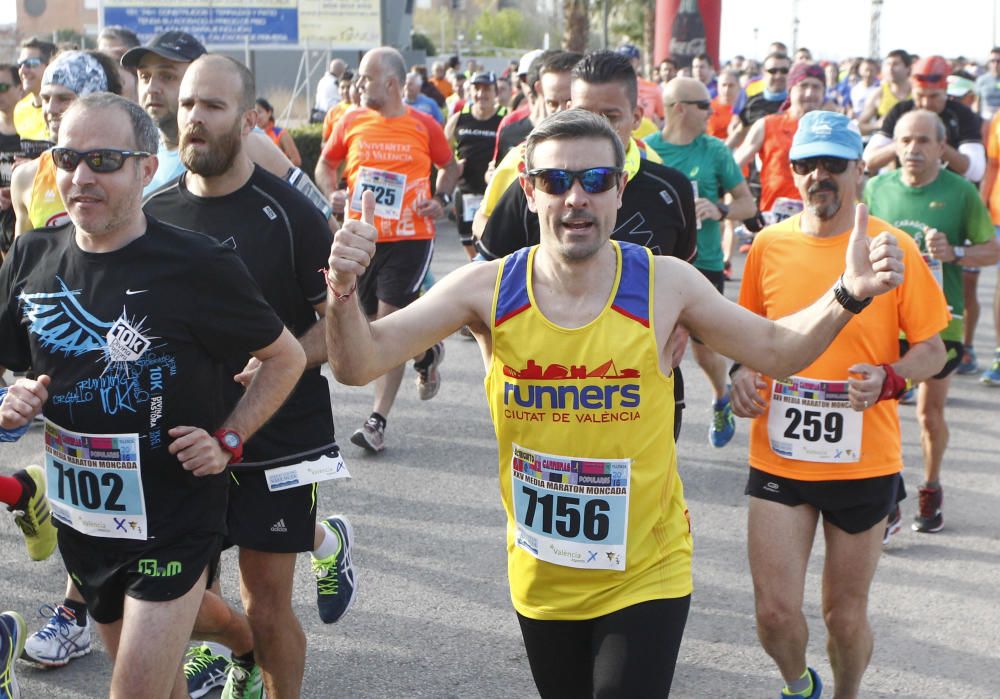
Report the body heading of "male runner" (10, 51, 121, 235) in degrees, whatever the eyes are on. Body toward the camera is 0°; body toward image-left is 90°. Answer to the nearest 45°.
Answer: approximately 45°

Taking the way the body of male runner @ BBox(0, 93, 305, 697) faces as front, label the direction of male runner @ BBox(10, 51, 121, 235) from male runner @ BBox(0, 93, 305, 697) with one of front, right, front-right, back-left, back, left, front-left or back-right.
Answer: back-right

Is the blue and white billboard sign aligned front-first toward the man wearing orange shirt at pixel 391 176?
yes

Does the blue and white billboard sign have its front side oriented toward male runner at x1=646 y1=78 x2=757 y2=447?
yes

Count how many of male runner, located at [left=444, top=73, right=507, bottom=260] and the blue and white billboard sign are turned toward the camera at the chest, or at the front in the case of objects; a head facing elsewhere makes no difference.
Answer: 2

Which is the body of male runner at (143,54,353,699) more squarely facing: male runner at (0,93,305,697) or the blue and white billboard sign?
the male runner
